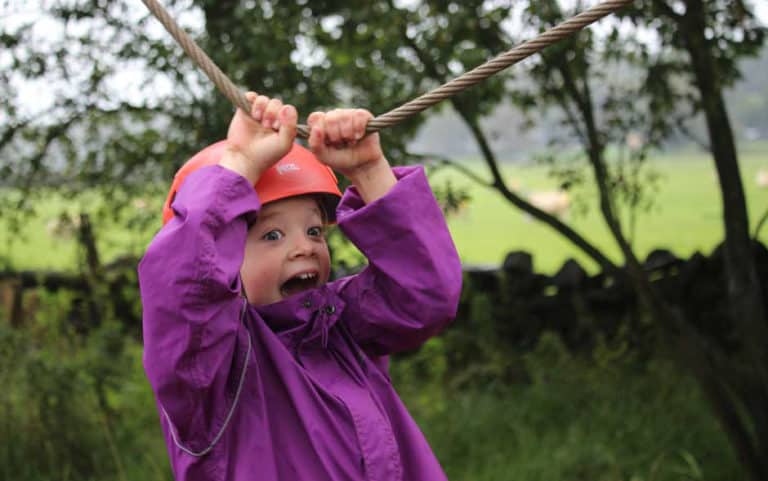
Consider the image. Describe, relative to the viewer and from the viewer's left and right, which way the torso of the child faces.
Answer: facing the viewer and to the right of the viewer
